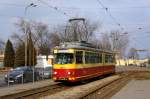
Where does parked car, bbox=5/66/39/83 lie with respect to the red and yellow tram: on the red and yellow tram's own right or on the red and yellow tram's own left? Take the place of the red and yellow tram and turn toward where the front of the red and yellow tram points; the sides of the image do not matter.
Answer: on the red and yellow tram's own right

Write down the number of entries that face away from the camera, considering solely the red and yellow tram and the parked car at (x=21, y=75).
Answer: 0

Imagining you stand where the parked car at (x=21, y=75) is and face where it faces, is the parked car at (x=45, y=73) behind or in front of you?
behind

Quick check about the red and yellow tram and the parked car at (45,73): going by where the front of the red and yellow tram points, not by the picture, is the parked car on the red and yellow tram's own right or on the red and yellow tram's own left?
on the red and yellow tram's own right

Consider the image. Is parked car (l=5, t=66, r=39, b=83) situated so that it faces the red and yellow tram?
no

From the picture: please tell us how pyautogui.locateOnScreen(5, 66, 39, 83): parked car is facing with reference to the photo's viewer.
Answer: facing the viewer and to the left of the viewer

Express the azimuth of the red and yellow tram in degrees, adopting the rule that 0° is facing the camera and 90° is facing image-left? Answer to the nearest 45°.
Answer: approximately 45°

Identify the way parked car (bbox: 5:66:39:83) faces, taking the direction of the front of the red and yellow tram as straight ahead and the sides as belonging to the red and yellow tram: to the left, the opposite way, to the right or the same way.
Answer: the same way
